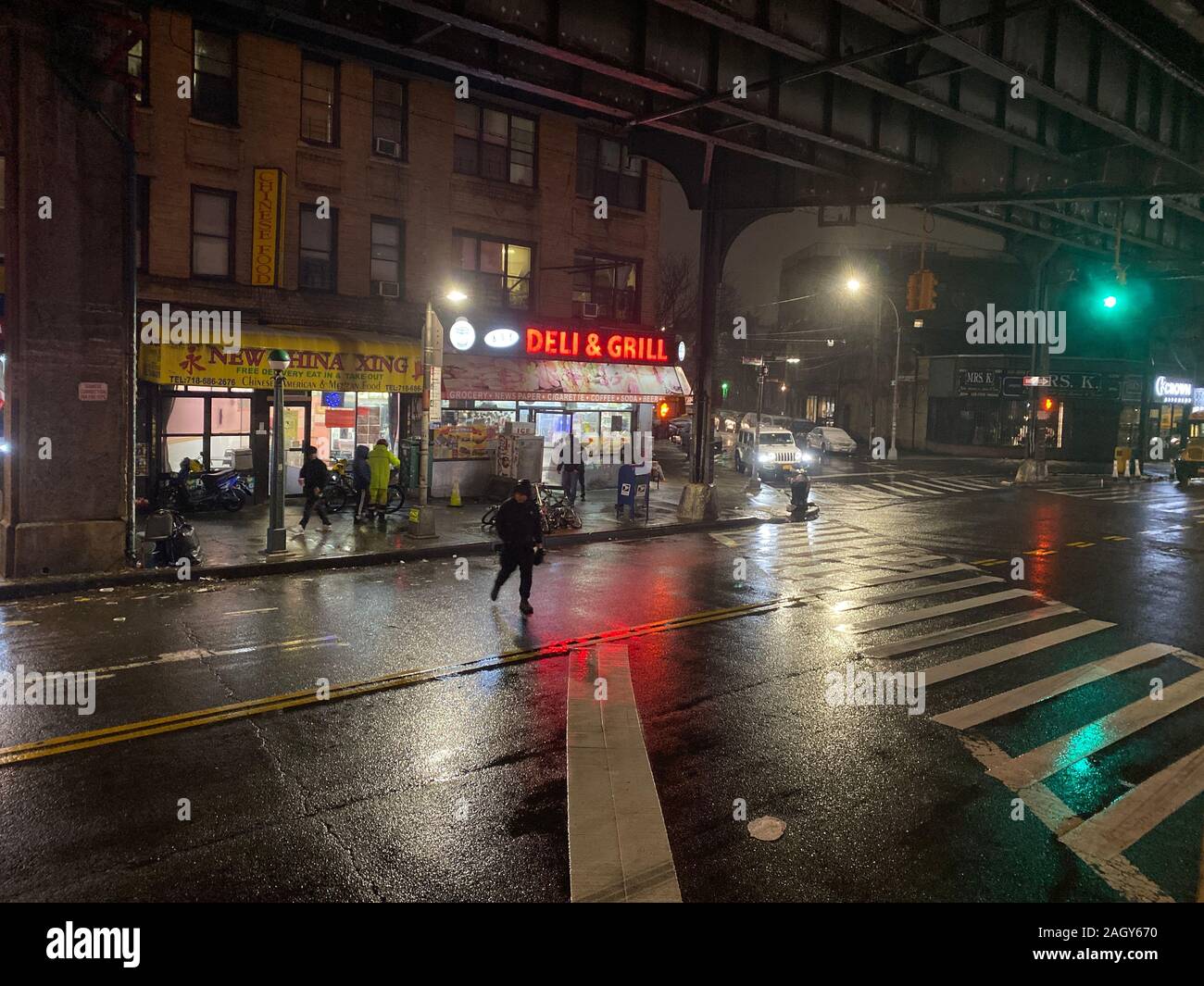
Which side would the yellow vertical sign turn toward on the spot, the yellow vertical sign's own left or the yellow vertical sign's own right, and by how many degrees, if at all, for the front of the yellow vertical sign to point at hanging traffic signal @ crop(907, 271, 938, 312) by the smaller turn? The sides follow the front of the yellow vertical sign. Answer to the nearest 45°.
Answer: approximately 90° to the yellow vertical sign's own left

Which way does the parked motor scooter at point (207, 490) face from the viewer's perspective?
to the viewer's left

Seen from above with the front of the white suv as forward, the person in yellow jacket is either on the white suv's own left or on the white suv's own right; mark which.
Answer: on the white suv's own right

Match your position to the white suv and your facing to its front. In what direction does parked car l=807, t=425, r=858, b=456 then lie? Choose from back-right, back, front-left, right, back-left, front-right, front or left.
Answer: back-left

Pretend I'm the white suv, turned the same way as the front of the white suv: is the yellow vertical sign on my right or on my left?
on my right

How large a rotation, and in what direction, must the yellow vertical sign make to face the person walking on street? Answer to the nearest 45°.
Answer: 0° — it already faces them

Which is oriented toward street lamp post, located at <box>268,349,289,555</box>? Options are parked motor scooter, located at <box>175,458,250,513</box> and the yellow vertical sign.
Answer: the yellow vertical sign

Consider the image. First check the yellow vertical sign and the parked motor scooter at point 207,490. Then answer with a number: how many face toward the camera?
1

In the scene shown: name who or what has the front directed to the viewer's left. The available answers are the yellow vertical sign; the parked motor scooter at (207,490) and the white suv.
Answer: the parked motor scooter

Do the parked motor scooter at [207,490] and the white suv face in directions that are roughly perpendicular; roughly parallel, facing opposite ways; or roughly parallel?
roughly perpendicular

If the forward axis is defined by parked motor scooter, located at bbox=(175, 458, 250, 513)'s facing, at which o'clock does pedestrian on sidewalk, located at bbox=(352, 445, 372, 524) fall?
The pedestrian on sidewalk is roughly at 7 o'clock from the parked motor scooter.
